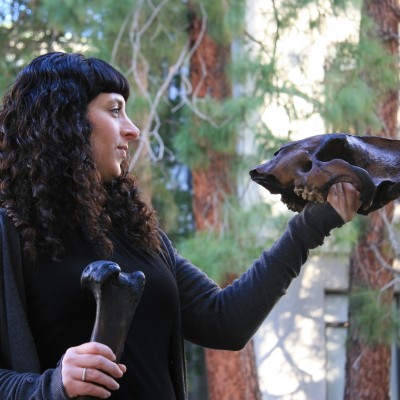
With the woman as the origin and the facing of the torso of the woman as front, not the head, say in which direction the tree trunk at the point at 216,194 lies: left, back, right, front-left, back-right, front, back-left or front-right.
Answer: back-left

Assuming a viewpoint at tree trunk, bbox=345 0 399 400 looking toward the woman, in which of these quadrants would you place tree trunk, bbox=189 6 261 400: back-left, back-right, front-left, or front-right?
front-right

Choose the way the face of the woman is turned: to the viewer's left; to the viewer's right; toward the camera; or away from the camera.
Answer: to the viewer's right

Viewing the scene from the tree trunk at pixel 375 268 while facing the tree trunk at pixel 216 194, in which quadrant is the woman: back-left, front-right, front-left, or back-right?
front-left

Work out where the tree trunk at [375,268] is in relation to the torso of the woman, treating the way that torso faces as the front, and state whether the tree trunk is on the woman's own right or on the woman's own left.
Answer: on the woman's own left

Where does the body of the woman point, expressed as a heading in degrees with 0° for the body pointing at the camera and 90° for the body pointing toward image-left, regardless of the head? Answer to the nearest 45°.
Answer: approximately 315°
